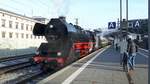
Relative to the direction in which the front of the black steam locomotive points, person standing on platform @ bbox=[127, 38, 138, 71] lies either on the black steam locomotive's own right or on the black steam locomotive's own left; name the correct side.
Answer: on the black steam locomotive's own left

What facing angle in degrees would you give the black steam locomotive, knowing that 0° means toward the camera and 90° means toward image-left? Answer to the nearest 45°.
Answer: approximately 45°
